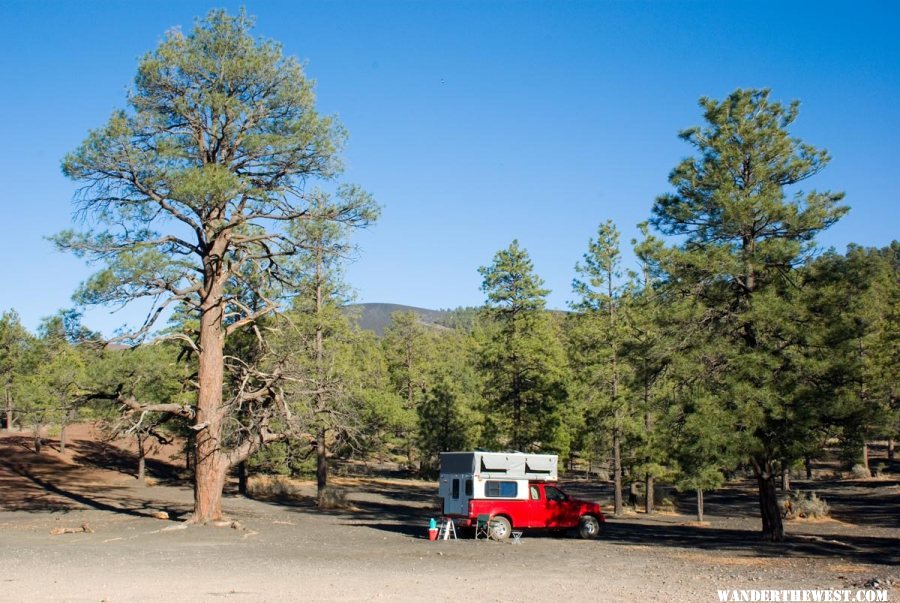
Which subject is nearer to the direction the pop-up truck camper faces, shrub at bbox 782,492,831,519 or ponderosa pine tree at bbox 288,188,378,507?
the shrub

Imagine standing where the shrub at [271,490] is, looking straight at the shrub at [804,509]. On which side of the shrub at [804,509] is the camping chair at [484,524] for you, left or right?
right

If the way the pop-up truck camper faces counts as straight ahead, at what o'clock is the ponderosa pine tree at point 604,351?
The ponderosa pine tree is roughly at 11 o'clock from the pop-up truck camper.

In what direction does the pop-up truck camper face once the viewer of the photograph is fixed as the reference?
facing away from the viewer and to the right of the viewer

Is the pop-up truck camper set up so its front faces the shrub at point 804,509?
yes

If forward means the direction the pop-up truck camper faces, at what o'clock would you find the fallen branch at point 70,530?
The fallen branch is roughly at 7 o'clock from the pop-up truck camper.

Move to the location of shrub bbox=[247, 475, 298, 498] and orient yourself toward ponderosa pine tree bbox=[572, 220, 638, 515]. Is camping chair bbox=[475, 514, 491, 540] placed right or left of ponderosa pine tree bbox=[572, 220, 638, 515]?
right

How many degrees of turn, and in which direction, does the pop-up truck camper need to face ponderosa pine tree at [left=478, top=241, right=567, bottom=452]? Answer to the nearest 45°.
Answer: approximately 45° to its left

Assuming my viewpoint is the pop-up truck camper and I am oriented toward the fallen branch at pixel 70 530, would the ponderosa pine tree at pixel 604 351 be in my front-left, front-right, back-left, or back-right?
back-right
